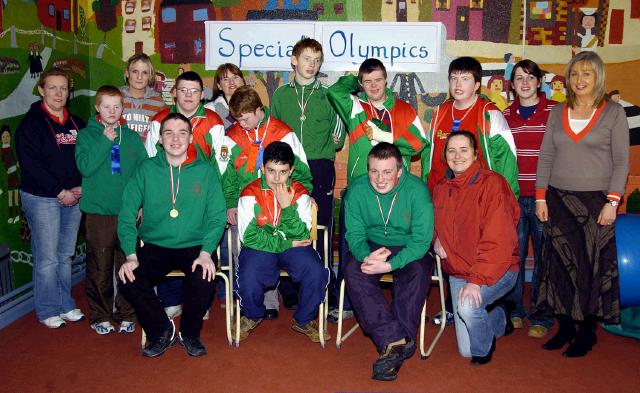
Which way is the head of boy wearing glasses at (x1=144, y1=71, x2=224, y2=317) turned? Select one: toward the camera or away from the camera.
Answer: toward the camera

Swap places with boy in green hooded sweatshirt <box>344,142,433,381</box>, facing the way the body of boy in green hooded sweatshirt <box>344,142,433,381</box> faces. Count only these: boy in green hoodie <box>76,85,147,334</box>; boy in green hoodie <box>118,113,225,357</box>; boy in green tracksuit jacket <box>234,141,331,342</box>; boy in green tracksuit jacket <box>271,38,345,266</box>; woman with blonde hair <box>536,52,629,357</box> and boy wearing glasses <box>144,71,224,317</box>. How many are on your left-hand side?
1

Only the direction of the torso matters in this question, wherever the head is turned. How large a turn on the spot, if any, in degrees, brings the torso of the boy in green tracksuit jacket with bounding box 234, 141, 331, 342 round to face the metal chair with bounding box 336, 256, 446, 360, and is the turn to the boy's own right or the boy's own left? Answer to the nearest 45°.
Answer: approximately 90° to the boy's own left

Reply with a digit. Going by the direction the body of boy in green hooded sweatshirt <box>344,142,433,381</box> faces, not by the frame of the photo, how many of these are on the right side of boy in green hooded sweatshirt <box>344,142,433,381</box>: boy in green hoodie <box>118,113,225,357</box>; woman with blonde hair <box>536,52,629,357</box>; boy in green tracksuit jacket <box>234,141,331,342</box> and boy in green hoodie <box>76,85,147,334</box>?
3

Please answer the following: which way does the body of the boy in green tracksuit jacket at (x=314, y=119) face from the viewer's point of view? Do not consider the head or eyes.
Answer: toward the camera

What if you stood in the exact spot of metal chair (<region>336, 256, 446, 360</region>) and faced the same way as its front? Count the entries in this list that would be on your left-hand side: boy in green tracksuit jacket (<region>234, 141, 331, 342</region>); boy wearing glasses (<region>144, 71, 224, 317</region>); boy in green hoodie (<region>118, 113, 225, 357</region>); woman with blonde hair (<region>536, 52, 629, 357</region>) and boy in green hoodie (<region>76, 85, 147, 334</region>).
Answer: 1

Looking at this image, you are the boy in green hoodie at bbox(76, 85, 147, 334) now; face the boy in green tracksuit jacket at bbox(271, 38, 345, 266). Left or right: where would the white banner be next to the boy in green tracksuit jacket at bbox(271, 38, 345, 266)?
left

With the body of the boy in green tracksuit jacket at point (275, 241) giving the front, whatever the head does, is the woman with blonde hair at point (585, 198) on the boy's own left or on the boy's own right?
on the boy's own left

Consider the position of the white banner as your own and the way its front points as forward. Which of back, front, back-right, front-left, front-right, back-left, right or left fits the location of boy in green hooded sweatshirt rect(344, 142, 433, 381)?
front

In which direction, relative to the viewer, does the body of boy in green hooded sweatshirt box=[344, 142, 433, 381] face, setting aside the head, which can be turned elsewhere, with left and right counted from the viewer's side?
facing the viewer

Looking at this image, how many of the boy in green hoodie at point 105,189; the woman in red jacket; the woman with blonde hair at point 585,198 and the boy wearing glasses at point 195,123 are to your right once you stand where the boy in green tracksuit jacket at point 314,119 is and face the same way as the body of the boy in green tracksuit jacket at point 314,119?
2

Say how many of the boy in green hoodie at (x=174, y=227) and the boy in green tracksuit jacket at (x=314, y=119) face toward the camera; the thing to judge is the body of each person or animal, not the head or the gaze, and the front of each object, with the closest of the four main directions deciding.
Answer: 2

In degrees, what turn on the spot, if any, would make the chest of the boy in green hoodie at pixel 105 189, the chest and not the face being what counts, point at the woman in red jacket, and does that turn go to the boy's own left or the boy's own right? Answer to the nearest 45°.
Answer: approximately 45° to the boy's own left

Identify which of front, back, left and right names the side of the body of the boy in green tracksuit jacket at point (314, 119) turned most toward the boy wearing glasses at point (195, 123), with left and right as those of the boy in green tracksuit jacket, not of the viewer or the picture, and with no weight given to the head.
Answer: right

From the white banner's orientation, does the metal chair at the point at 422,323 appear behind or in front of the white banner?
in front

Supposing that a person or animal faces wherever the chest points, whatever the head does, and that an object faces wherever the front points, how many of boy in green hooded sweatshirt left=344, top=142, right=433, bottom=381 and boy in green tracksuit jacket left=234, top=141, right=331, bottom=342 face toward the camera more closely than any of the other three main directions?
2
